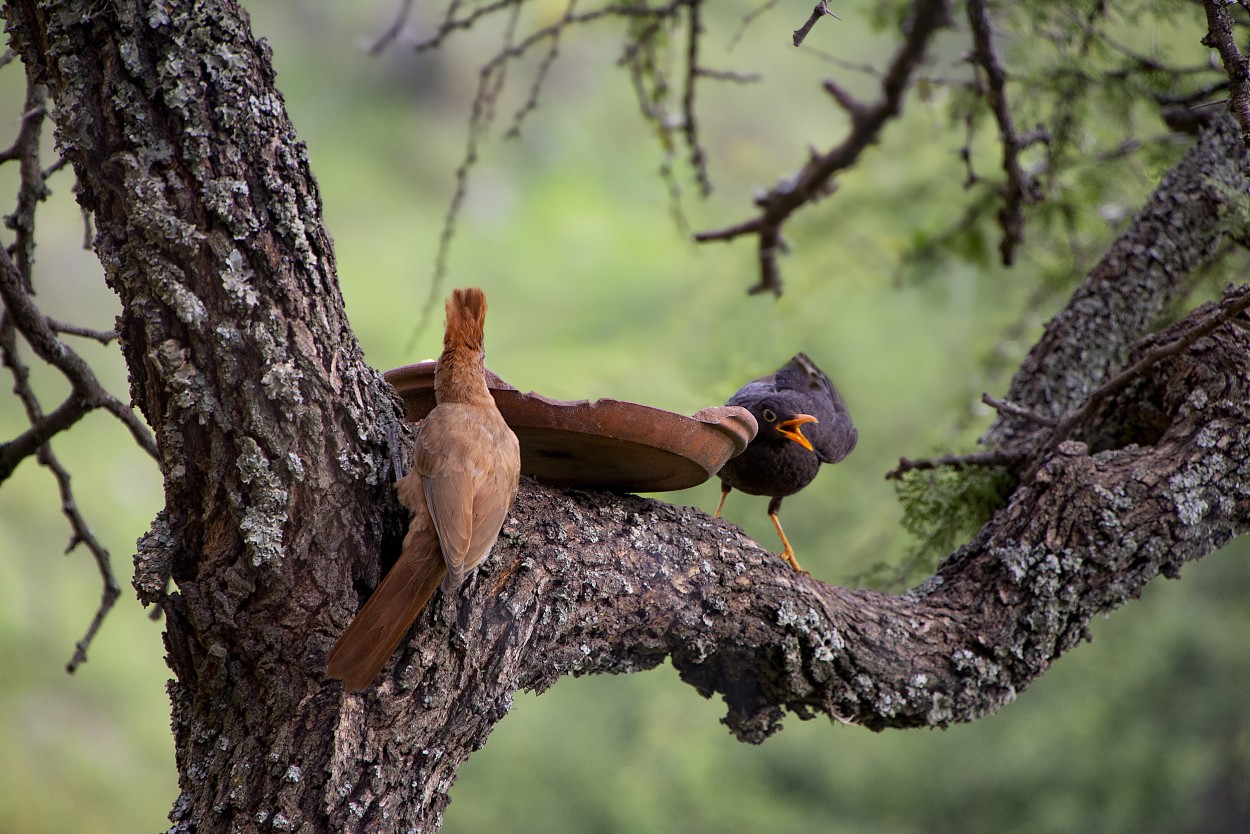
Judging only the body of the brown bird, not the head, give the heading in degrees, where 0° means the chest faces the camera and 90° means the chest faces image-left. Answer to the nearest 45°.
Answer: approximately 180°

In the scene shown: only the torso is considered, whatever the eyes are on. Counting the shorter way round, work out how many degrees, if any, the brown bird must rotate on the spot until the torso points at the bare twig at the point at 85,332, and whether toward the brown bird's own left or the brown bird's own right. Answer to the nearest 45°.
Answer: approximately 45° to the brown bird's own left
